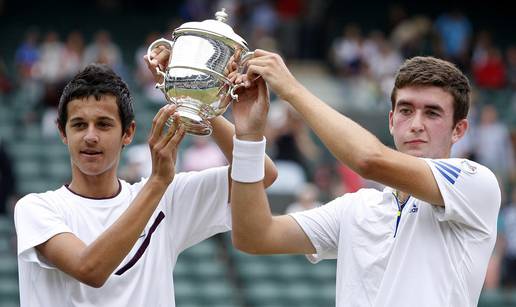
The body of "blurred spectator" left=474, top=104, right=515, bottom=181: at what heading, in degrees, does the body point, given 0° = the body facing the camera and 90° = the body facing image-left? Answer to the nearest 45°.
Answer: approximately 0°

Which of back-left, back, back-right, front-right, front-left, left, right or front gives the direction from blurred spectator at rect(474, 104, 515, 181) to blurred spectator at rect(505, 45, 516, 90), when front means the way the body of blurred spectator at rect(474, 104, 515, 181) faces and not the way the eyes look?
back

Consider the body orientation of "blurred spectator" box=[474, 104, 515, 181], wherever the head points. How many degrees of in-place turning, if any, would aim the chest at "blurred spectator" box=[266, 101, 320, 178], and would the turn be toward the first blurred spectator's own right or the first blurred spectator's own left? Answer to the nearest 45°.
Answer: approximately 45° to the first blurred spectator's own right

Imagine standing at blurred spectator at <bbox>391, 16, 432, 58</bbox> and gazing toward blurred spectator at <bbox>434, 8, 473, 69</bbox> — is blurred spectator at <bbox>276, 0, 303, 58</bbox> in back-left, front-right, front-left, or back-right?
back-left

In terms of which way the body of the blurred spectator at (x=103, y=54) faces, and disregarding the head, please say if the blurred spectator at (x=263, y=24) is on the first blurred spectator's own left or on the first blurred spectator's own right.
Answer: on the first blurred spectator's own left

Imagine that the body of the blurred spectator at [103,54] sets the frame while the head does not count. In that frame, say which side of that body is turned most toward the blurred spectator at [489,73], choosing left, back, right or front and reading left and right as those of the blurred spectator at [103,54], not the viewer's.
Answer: left
